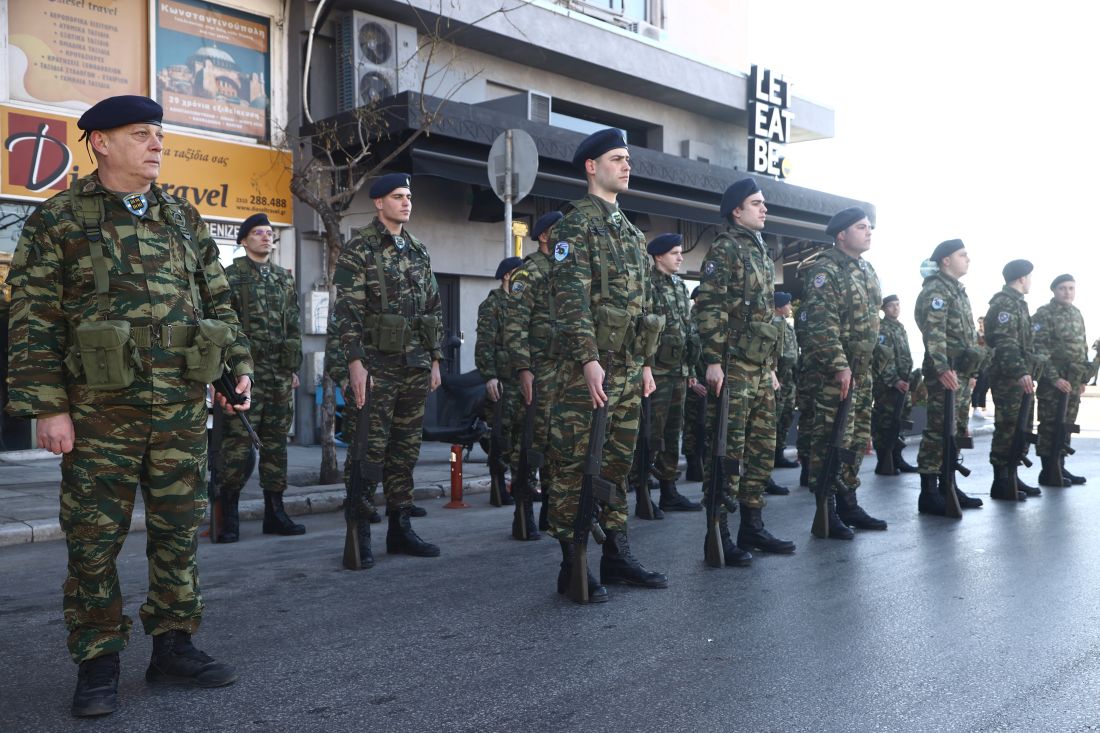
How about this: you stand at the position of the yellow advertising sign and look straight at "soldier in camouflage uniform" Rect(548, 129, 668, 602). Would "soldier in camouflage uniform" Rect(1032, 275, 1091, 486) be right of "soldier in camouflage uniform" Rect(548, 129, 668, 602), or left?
left

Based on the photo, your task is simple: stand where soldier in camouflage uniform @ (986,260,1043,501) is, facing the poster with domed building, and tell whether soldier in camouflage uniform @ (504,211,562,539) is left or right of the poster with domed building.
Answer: left

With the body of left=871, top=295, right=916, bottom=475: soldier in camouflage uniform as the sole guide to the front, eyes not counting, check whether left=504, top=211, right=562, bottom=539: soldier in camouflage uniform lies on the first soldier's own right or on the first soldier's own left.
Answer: on the first soldier's own right

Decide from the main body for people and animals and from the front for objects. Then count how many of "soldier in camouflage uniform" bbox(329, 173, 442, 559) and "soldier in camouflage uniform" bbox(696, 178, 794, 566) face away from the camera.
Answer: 0

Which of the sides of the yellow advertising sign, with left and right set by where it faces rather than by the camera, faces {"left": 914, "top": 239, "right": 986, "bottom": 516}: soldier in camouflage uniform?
front

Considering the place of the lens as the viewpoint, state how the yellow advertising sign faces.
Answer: facing the viewer and to the right of the viewer

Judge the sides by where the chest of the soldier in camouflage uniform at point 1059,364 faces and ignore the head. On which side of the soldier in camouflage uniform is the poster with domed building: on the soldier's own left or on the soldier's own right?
on the soldier's own right

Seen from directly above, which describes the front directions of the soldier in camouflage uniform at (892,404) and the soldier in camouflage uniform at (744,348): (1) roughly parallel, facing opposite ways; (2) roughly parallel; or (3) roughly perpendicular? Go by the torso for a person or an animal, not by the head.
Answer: roughly parallel

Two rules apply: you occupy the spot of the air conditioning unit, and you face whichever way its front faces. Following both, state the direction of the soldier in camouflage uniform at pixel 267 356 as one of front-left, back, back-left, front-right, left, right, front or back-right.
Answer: front-right

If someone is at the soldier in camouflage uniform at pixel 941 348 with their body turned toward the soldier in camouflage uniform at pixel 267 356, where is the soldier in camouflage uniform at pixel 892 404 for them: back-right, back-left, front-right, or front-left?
back-right
